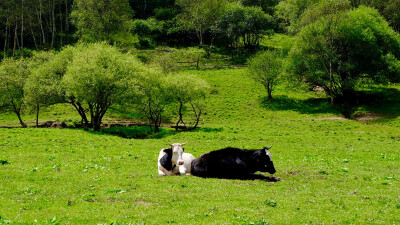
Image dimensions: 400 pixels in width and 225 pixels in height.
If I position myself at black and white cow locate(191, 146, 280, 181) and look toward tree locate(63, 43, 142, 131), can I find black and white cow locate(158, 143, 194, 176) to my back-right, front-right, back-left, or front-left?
front-left

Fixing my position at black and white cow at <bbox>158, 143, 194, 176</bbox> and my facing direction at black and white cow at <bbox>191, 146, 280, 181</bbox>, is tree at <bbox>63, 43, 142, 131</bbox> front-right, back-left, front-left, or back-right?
back-left

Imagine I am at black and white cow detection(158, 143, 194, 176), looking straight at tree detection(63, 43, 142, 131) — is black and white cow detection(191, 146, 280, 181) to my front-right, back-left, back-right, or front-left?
back-right

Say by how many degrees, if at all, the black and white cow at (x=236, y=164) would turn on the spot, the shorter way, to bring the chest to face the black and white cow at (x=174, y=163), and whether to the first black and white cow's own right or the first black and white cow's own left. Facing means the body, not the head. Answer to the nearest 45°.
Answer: approximately 180°

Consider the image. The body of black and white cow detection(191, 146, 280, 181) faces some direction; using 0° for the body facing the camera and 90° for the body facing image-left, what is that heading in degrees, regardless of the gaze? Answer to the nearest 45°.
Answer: approximately 270°

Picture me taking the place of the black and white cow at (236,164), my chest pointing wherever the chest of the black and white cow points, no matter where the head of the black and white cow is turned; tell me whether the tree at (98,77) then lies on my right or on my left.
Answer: on my left
